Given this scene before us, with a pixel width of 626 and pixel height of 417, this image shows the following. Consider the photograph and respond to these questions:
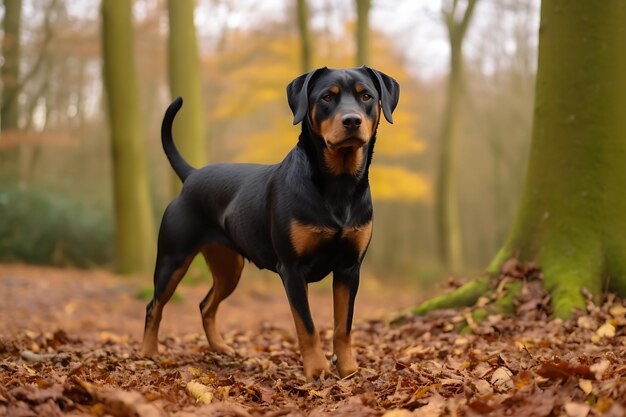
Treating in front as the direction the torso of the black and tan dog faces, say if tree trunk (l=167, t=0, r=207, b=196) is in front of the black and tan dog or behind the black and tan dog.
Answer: behind

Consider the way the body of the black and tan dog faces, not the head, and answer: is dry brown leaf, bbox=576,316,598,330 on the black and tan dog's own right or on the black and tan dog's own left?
on the black and tan dog's own left

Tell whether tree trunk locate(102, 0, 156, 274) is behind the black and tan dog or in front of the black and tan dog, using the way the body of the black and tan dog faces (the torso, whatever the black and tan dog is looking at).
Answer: behind

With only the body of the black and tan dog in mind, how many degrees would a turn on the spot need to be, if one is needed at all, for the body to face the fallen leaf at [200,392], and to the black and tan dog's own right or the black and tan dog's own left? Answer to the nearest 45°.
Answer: approximately 90° to the black and tan dog's own right

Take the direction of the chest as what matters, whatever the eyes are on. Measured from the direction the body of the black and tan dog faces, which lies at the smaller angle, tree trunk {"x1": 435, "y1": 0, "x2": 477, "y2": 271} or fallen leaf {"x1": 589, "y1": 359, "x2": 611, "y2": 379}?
the fallen leaf

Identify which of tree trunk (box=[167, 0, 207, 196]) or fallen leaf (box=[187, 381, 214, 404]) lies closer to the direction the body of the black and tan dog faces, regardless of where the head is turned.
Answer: the fallen leaf

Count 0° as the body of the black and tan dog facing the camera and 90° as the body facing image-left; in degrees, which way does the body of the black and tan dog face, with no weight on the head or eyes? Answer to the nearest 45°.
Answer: approximately 315°

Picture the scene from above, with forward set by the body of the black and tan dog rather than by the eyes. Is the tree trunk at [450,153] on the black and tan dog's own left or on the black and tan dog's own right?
on the black and tan dog's own left

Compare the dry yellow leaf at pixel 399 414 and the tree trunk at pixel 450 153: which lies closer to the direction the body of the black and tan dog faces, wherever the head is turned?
the dry yellow leaf

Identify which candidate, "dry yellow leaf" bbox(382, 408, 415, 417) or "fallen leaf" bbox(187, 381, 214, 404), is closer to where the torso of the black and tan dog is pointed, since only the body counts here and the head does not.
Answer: the dry yellow leaf

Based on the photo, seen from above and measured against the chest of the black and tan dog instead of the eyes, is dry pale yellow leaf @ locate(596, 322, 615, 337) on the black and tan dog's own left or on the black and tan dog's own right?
on the black and tan dog's own left

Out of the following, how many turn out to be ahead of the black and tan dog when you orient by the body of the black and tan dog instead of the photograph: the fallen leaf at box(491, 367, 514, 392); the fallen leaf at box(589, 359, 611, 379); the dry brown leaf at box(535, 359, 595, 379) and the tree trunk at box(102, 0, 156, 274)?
3
